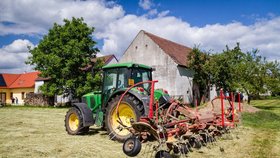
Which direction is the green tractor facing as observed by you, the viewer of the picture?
facing away from the viewer and to the left of the viewer

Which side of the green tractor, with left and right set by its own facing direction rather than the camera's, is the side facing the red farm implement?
back

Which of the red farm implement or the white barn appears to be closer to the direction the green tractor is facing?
the white barn

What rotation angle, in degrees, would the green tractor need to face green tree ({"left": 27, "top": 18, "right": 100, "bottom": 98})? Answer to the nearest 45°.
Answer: approximately 45° to its right

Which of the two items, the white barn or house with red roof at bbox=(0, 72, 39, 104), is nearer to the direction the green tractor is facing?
the house with red roof

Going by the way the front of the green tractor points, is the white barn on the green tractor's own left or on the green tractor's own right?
on the green tractor's own right

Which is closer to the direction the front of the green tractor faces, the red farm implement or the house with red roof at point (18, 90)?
the house with red roof

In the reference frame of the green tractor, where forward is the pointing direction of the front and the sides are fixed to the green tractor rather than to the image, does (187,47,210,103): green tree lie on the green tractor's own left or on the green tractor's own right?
on the green tractor's own right

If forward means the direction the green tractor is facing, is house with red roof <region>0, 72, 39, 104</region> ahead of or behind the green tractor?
ahead
